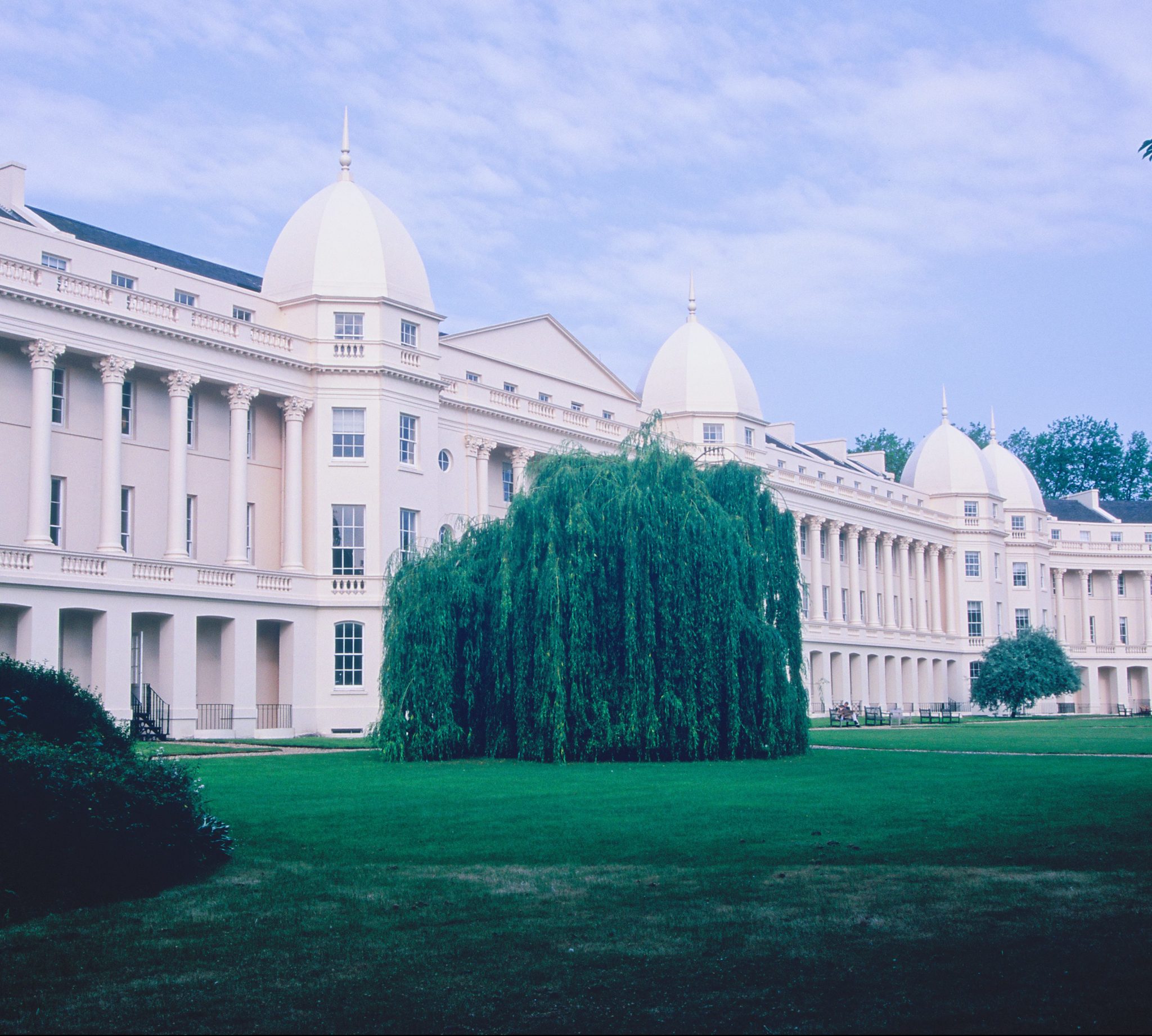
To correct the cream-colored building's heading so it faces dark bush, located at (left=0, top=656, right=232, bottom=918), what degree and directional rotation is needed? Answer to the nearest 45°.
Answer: approximately 45° to its right

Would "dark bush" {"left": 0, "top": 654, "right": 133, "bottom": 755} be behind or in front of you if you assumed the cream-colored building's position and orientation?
in front

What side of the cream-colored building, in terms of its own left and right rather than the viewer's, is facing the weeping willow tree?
front
